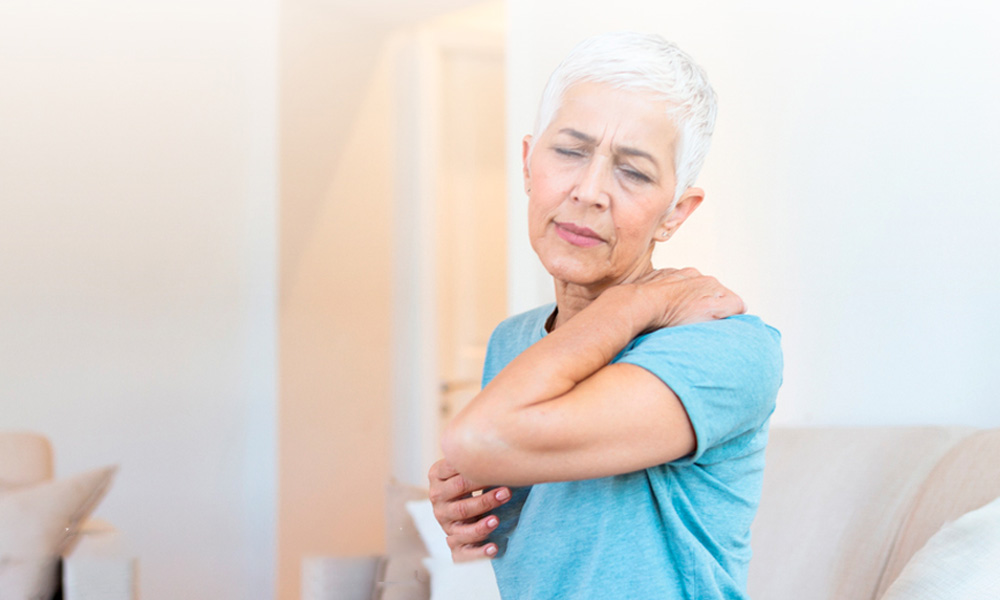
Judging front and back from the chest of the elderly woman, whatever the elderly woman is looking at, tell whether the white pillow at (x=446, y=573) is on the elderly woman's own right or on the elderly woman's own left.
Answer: on the elderly woman's own right

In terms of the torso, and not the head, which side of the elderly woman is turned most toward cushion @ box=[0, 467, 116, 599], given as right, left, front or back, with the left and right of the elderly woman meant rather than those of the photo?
right

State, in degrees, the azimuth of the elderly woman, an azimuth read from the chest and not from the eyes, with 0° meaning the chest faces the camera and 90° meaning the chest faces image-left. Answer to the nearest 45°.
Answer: approximately 45°
